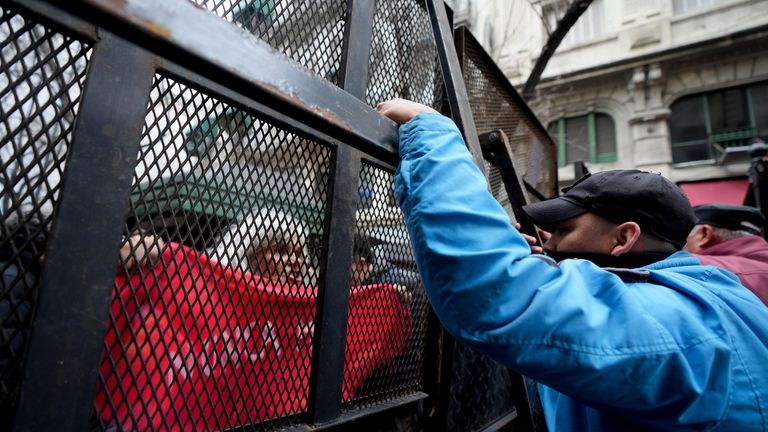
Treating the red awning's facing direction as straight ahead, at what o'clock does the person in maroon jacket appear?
The person in maroon jacket is roughly at 12 o'clock from the red awning.

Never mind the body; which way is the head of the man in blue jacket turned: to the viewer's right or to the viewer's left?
to the viewer's left

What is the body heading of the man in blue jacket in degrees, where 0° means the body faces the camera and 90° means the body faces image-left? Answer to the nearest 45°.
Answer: approximately 90°

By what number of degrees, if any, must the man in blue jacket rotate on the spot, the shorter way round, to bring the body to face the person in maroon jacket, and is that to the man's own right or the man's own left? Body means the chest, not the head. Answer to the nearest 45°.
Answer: approximately 90° to the man's own right

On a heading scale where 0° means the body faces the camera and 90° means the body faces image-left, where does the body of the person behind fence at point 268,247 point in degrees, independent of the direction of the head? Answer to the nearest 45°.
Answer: approximately 315°

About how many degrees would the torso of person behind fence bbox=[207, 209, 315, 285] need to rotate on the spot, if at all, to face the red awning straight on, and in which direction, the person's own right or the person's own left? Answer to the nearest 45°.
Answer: approximately 90° to the person's own left

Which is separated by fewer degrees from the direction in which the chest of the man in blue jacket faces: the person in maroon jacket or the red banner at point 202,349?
the red banner
